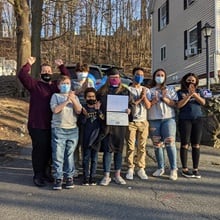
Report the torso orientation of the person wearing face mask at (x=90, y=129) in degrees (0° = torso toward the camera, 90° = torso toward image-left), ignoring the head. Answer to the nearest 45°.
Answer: approximately 0°

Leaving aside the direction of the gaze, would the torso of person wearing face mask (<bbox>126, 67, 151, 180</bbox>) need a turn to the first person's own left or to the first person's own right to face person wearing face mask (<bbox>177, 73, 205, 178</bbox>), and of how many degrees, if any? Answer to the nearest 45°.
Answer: approximately 90° to the first person's own left

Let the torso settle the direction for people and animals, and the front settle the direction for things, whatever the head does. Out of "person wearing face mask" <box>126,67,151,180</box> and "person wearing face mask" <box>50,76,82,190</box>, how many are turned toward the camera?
2

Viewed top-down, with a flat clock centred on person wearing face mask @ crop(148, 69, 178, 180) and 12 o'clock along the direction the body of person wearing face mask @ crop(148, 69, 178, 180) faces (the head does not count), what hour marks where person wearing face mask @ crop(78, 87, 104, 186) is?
person wearing face mask @ crop(78, 87, 104, 186) is roughly at 2 o'clock from person wearing face mask @ crop(148, 69, 178, 180).

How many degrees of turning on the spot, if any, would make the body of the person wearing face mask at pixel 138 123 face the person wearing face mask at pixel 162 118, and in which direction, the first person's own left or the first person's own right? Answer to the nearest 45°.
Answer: approximately 90° to the first person's own left

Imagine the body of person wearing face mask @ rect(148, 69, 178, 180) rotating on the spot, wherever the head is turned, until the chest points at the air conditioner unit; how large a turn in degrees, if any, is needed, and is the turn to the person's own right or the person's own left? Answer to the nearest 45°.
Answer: approximately 180°

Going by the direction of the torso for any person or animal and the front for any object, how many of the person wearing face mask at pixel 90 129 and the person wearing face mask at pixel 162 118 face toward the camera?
2

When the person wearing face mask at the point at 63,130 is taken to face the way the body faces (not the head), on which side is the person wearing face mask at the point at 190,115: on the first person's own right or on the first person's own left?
on the first person's own left
